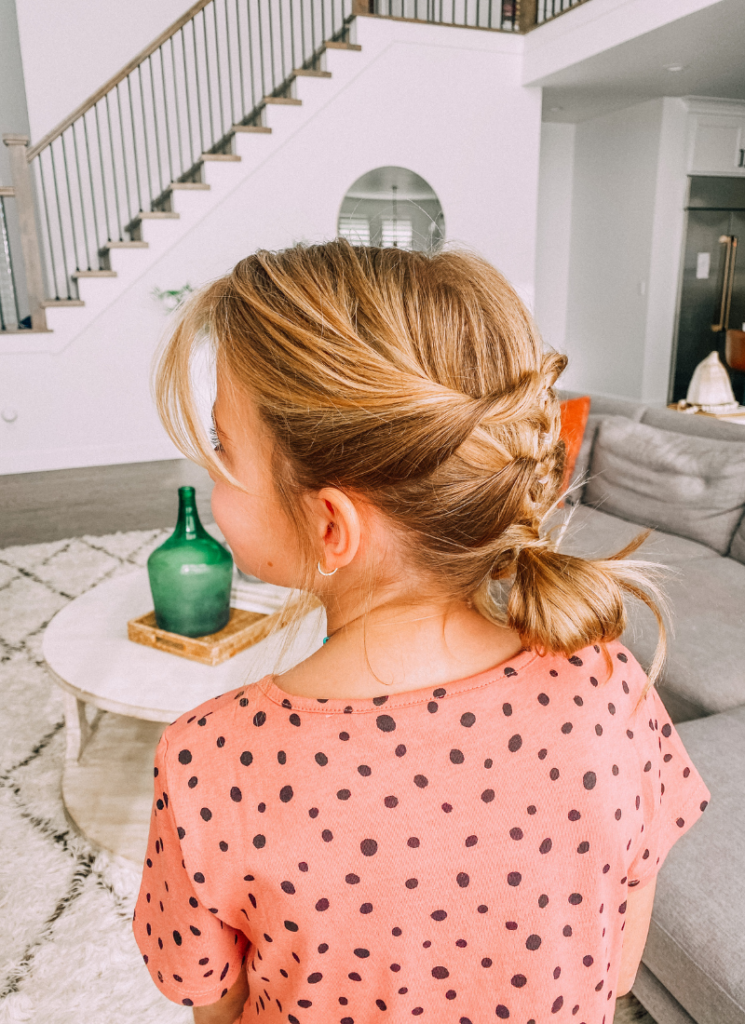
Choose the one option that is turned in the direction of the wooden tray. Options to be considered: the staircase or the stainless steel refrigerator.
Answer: the stainless steel refrigerator

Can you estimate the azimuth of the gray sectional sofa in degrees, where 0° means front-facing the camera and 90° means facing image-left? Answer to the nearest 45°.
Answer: approximately 45°

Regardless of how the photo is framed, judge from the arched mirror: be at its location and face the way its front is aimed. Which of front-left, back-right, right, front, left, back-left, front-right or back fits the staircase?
right

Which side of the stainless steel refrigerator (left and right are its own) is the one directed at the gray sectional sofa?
front

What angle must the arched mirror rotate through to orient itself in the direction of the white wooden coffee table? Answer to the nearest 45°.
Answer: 0° — it already faces it

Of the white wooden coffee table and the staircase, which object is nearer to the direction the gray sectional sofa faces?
the white wooden coffee table

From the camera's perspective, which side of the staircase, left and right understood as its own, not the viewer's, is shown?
left

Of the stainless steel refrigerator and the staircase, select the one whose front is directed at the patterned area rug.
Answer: the stainless steel refrigerator

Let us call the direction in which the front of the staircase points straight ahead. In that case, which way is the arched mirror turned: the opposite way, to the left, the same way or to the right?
to the left

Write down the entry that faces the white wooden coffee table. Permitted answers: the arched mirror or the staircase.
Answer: the arched mirror

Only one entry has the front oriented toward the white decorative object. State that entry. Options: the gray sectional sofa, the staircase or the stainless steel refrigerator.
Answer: the stainless steel refrigerator

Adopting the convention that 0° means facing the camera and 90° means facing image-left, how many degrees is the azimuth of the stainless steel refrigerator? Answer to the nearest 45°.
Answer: approximately 0°

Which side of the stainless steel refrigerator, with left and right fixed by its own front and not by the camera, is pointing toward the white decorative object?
front
